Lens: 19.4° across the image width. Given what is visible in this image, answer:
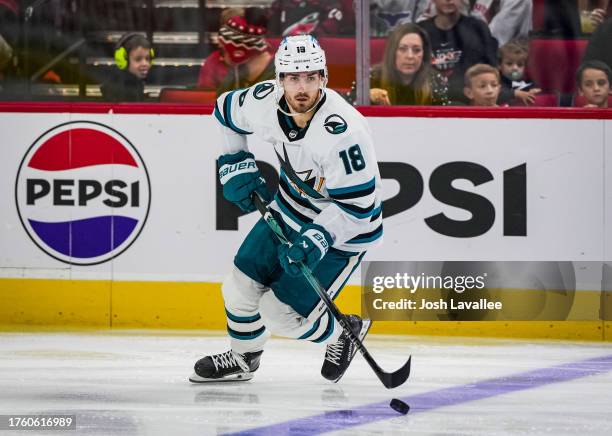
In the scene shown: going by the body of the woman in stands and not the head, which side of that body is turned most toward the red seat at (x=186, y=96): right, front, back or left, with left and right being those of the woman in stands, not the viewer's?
right

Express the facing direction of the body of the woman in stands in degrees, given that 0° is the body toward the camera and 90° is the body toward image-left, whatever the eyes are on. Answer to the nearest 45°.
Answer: approximately 0°

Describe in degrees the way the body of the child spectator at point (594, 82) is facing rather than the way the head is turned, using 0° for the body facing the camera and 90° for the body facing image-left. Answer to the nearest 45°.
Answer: approximately 0°

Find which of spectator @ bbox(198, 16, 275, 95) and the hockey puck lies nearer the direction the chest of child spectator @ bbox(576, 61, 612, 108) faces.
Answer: the hockey puck

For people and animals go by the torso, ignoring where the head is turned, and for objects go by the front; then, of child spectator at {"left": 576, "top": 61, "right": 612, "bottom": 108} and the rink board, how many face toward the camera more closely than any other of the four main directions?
2

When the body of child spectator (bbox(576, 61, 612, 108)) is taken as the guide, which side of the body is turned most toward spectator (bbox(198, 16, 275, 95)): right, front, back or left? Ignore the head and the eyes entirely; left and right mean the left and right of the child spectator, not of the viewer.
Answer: right

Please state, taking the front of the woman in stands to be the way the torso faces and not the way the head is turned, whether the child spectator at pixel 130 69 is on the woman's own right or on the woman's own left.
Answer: on the woman's own right
